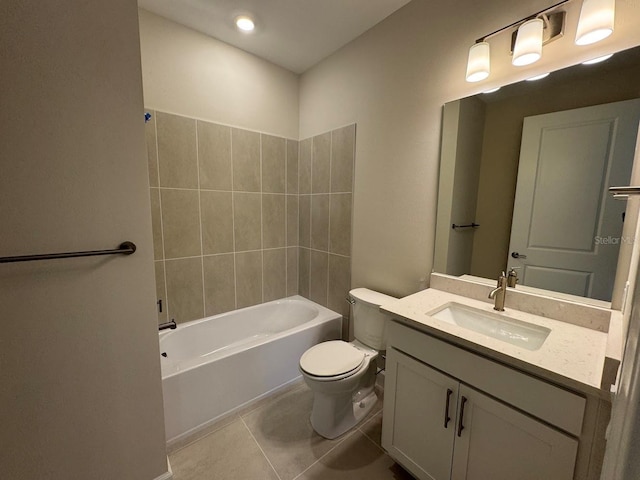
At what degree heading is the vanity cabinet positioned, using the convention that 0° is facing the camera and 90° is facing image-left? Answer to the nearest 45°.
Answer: approximately 45°

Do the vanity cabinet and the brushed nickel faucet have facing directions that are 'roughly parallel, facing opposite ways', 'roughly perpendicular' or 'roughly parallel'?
roughly parallel

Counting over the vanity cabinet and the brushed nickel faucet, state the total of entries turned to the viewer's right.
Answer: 0

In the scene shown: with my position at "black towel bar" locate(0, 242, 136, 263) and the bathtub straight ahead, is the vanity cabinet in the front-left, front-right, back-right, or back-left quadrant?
front-right

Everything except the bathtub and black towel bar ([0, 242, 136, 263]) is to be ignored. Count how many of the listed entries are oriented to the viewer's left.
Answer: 0

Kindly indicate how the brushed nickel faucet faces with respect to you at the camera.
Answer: facing the viewer and to the left of the viewer

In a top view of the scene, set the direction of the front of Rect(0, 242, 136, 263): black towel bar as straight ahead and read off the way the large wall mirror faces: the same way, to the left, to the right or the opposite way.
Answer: the opposite way

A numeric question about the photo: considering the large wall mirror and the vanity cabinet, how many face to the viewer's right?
0

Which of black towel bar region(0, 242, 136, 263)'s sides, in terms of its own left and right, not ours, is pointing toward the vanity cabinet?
front

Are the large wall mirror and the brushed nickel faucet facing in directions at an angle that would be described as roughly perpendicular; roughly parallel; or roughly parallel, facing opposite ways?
roughly parallel

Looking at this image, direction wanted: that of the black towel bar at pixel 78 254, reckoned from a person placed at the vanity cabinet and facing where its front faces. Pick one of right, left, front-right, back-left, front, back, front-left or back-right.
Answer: front
